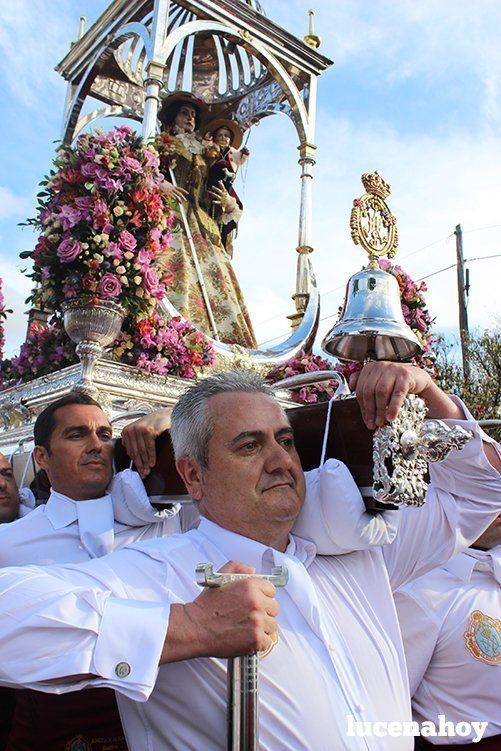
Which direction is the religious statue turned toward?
toward the camera

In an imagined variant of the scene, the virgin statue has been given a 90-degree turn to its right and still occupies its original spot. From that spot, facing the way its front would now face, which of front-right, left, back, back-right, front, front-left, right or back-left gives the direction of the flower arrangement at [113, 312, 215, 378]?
front-left

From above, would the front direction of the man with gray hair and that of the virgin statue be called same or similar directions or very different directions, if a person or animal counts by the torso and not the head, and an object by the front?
same or similar directions

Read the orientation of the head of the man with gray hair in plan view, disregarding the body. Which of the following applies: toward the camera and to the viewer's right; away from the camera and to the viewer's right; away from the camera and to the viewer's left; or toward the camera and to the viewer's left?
toward the camera and to the viewer's right

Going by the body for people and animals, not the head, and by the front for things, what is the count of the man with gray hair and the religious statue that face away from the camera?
0

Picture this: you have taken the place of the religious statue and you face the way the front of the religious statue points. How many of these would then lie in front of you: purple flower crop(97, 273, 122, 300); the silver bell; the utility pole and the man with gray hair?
3

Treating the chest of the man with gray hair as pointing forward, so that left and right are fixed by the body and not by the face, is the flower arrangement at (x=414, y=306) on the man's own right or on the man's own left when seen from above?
on the man's own left

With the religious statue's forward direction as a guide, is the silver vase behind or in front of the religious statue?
in front

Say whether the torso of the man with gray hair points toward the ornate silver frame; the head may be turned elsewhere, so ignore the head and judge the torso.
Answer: no

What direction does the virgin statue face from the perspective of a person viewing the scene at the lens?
facing the viewer and to the right of the viewer

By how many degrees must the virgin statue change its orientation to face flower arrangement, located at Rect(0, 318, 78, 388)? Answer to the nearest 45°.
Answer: approximately 90° to its right

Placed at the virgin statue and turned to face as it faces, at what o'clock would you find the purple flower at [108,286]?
The purple flower is roughly at 2 o'clock from the virgin statue.

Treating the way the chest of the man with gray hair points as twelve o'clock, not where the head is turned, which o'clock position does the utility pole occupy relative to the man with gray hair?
The utility pole is roughly at 8 o'clock from the man with gray hair.

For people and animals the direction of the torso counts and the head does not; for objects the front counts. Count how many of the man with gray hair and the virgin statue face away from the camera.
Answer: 0
